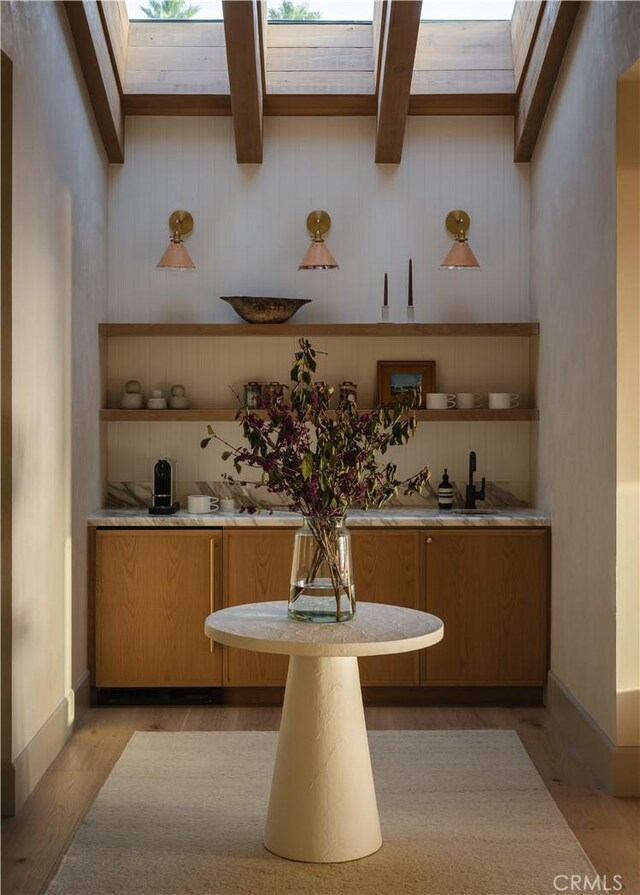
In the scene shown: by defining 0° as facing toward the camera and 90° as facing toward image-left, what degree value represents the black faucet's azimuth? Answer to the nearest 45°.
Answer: approximately 0°

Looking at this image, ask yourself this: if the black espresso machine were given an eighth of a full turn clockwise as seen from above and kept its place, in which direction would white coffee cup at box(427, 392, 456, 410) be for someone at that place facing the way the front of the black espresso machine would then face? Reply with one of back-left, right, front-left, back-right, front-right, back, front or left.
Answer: back-left

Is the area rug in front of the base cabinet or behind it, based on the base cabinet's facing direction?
in front

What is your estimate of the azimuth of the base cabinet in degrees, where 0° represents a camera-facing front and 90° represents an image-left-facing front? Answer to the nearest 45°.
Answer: approximately 0°

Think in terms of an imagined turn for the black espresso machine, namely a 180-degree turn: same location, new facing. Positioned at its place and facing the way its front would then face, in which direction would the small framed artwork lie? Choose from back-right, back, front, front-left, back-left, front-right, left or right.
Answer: right
